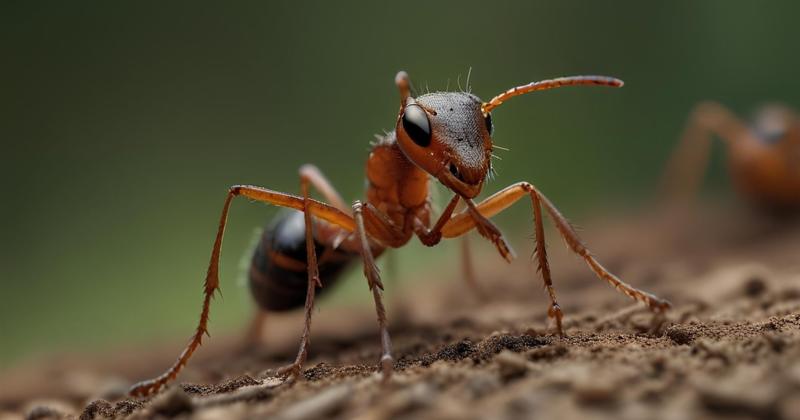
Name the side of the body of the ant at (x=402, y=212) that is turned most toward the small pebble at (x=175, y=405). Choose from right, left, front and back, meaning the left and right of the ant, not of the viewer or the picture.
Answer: right

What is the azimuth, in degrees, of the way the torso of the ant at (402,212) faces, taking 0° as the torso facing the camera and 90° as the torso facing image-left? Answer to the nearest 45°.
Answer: approximately 315°

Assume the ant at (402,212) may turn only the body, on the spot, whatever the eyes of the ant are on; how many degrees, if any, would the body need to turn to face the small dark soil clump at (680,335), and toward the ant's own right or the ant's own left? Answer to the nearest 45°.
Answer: approximately 45° to the ant's own left

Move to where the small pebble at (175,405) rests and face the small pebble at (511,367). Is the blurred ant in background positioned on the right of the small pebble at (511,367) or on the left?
left
